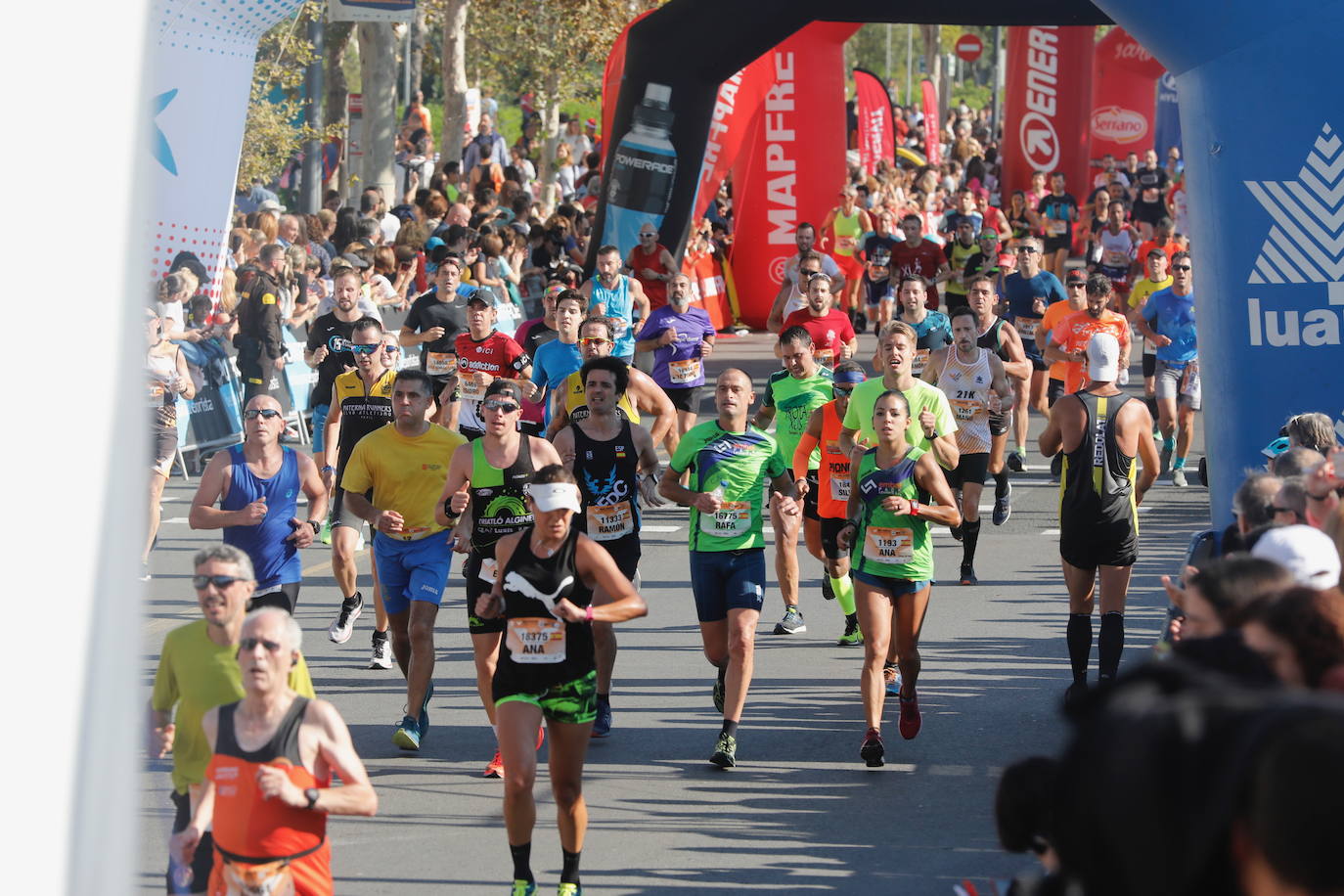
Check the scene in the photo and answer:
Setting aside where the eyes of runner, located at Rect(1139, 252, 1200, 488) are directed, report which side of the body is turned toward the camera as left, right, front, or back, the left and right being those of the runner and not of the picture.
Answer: front

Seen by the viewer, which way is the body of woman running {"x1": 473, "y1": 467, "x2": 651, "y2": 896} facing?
toward the camera

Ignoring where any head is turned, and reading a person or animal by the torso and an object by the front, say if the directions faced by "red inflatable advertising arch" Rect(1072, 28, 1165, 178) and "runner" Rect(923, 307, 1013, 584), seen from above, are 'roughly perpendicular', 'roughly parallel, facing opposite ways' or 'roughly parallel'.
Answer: roughly parallel

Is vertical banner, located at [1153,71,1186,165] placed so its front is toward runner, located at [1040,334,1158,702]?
yes

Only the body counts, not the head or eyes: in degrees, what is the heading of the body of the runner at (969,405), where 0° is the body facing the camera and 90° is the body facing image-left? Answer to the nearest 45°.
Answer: approximately 0°

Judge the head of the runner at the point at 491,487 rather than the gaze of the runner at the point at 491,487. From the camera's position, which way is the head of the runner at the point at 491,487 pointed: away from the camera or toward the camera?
toward the camera

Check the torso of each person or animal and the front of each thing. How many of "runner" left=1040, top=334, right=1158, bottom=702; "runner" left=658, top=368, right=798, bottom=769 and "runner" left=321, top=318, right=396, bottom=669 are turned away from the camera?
1

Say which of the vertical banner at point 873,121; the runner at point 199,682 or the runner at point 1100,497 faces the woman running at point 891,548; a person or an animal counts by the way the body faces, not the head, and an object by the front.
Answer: the vertical banner

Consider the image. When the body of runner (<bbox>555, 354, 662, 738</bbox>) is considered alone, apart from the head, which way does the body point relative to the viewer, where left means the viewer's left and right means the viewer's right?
facing the viewer

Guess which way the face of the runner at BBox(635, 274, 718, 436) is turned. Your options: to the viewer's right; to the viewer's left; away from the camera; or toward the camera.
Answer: toward the camera

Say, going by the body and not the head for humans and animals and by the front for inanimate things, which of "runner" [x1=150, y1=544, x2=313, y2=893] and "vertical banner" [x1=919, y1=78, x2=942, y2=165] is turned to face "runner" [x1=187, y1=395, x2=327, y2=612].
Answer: the vertical banner

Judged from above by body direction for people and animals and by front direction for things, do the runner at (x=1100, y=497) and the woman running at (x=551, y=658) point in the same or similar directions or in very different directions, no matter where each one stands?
very different directions

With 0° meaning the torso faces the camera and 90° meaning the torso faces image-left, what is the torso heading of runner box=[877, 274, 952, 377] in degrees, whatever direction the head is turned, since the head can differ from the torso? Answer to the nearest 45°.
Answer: approximately 0°

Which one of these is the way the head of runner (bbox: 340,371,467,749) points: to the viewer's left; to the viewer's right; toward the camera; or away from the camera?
toward the camera

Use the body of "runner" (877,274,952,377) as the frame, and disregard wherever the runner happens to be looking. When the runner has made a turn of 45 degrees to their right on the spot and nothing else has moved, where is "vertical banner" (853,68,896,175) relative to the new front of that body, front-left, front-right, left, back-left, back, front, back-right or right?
back-right

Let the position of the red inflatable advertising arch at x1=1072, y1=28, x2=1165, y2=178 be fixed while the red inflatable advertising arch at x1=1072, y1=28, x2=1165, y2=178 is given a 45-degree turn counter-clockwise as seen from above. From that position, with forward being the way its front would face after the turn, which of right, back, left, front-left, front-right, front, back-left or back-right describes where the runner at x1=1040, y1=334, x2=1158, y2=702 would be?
front-right

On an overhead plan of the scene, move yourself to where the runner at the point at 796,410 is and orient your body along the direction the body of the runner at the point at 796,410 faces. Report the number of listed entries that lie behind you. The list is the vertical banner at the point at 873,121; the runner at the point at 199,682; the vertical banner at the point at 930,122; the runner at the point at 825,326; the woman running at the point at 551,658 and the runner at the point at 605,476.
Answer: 3

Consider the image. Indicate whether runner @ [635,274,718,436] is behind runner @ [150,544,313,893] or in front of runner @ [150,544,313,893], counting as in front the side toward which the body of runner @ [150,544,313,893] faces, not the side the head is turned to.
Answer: behind
